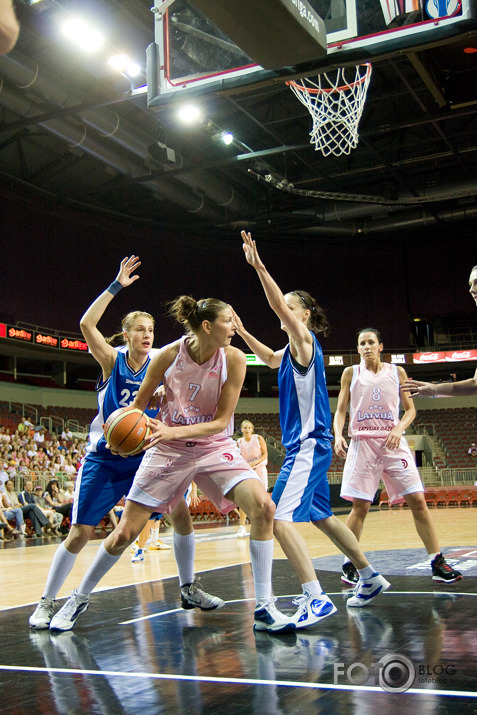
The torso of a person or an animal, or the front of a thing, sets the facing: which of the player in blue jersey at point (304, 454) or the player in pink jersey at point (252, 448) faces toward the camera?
the player in pink jersey

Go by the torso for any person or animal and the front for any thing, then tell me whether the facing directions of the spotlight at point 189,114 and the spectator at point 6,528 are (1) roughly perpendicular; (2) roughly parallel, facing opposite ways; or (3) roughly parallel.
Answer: roughly perpendicular

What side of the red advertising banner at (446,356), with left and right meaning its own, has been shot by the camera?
front

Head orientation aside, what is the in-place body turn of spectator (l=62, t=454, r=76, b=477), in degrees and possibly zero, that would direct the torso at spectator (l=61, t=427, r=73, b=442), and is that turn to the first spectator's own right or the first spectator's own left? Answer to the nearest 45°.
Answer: approximately 135° to the first spectator's own left

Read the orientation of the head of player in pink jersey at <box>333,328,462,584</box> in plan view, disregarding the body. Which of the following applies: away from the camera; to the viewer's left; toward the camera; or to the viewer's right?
toward the camera

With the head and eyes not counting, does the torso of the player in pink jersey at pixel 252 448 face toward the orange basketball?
yes

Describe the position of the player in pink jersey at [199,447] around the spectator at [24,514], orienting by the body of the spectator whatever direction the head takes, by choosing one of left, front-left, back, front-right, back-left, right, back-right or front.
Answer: front-right

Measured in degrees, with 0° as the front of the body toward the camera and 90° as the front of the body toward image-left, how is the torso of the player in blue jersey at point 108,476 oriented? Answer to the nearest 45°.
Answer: approximately 315°

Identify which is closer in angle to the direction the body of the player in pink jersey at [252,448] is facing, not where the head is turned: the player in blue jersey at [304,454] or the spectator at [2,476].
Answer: the player in blue jersey

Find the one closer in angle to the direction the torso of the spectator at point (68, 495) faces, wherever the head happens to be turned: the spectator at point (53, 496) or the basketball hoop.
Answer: the basketball hoop

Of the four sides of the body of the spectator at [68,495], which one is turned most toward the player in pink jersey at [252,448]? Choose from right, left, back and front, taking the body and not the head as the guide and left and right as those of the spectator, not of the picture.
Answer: front

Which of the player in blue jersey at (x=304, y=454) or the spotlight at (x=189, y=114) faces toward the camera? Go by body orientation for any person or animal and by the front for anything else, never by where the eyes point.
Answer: the spotlight

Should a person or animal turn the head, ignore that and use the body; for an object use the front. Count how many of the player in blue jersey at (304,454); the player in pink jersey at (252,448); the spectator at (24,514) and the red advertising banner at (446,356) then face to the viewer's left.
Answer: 1

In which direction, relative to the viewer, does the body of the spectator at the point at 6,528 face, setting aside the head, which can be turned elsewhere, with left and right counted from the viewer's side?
facing to the right of the viewer

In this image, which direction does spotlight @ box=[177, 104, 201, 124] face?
toward the camera

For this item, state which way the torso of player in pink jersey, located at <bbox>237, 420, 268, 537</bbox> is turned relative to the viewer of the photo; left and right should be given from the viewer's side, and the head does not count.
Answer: facing the viewer

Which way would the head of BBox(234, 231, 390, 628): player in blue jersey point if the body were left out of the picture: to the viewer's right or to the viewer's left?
to the viewer's left
